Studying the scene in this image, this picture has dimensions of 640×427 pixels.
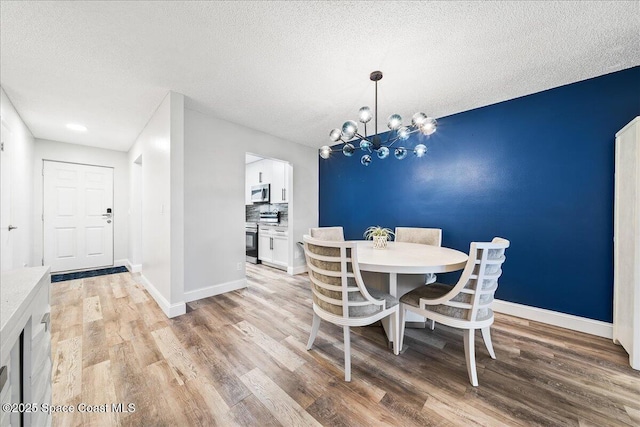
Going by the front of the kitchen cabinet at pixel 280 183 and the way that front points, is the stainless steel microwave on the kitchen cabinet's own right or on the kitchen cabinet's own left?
on the kitchen cabinet's own right

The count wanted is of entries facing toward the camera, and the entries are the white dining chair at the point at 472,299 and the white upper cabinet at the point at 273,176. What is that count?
1

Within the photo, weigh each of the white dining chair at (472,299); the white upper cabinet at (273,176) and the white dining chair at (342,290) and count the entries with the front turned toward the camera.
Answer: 1

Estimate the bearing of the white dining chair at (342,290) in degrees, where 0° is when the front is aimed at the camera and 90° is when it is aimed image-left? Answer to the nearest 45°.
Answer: approximately 225°

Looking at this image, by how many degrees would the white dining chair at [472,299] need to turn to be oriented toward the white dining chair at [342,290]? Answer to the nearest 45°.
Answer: approximately 90° to its left

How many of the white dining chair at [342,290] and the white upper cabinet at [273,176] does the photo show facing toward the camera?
1

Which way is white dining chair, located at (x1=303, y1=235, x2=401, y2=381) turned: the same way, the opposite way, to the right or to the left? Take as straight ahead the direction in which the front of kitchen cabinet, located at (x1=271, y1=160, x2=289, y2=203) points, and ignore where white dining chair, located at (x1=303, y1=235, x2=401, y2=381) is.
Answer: the opposite way

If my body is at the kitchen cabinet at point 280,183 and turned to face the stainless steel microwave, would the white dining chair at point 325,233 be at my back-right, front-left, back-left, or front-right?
back-left

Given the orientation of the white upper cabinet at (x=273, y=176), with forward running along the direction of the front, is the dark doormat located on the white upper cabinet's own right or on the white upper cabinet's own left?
on the white upper cabinet's own right

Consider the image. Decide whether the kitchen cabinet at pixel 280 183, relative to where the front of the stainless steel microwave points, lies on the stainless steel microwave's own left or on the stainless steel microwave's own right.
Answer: on the stainless steel microwave's own left

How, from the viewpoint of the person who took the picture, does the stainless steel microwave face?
facing the viewer and to the left of the viewer

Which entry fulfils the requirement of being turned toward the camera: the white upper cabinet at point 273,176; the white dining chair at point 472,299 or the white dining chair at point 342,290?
the white upper cabinet

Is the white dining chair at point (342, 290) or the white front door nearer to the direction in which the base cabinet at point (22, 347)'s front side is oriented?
the white dining chair

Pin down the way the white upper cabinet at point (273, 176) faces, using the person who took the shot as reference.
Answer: facing the viewer

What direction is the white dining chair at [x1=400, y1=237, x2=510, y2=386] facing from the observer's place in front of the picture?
facing away from the viewer and to the left of the viewer

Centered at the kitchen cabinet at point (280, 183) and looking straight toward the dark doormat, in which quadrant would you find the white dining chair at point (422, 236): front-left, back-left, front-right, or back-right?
back-left

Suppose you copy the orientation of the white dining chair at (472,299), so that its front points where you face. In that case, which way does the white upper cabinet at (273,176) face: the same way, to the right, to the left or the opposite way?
to the left

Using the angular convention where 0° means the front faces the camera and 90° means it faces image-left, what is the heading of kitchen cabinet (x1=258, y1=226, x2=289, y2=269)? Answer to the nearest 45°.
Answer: approximately 45°

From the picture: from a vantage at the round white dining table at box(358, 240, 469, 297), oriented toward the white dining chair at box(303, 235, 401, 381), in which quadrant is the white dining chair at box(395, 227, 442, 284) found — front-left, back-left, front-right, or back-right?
back-right
